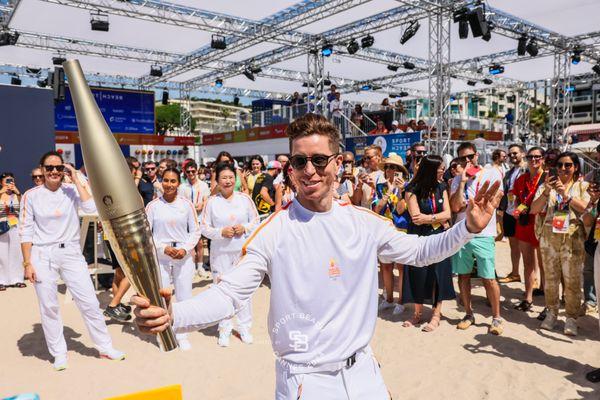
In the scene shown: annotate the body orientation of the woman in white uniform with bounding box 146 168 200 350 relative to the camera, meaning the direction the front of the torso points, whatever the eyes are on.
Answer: toward the camera

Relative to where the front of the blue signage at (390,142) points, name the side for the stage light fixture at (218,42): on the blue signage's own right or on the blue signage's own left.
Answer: on the blue signage's own right

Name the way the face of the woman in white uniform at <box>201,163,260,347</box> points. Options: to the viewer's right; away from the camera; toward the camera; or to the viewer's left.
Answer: toward the camera

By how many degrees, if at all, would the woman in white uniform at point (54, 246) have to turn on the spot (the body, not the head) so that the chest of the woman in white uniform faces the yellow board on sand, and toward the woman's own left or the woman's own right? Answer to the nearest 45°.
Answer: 0° — they already face it

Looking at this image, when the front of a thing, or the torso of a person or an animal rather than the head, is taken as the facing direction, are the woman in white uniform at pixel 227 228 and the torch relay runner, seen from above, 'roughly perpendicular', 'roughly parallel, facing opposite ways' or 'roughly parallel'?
roughly parallel

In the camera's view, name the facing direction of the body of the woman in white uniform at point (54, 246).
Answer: toward the camera

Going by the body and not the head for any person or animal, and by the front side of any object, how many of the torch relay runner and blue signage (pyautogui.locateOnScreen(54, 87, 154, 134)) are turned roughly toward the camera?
2

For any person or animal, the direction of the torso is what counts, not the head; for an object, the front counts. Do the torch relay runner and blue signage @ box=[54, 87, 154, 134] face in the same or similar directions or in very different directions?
same or similar directions

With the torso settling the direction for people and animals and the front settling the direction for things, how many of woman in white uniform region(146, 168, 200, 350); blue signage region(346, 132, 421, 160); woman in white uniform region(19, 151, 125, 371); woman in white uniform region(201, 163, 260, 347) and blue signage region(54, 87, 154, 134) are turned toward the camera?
5

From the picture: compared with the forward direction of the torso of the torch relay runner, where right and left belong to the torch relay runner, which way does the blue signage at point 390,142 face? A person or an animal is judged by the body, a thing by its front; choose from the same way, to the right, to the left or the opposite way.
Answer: the same way

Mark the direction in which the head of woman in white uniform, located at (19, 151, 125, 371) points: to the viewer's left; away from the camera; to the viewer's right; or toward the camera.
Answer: toward the camera

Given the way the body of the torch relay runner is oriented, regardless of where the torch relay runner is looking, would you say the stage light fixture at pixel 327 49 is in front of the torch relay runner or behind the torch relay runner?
behind

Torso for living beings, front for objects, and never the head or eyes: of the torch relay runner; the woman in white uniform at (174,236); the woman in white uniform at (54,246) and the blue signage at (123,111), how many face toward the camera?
4

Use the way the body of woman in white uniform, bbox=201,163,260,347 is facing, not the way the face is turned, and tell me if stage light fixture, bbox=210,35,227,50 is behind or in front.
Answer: behind

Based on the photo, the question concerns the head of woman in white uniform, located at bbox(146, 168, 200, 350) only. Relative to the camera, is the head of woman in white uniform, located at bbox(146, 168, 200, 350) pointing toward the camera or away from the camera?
toward the camera

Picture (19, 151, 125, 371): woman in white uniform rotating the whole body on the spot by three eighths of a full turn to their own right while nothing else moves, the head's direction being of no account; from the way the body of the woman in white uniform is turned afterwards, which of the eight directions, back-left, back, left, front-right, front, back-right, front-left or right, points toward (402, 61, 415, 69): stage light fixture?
right

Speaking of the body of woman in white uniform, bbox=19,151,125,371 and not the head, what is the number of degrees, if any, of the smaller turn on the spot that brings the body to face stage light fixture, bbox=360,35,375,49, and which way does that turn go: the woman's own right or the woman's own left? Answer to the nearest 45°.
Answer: approximately 135° to the woman's own left

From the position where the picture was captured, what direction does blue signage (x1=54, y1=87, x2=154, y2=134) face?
facing the viewer
